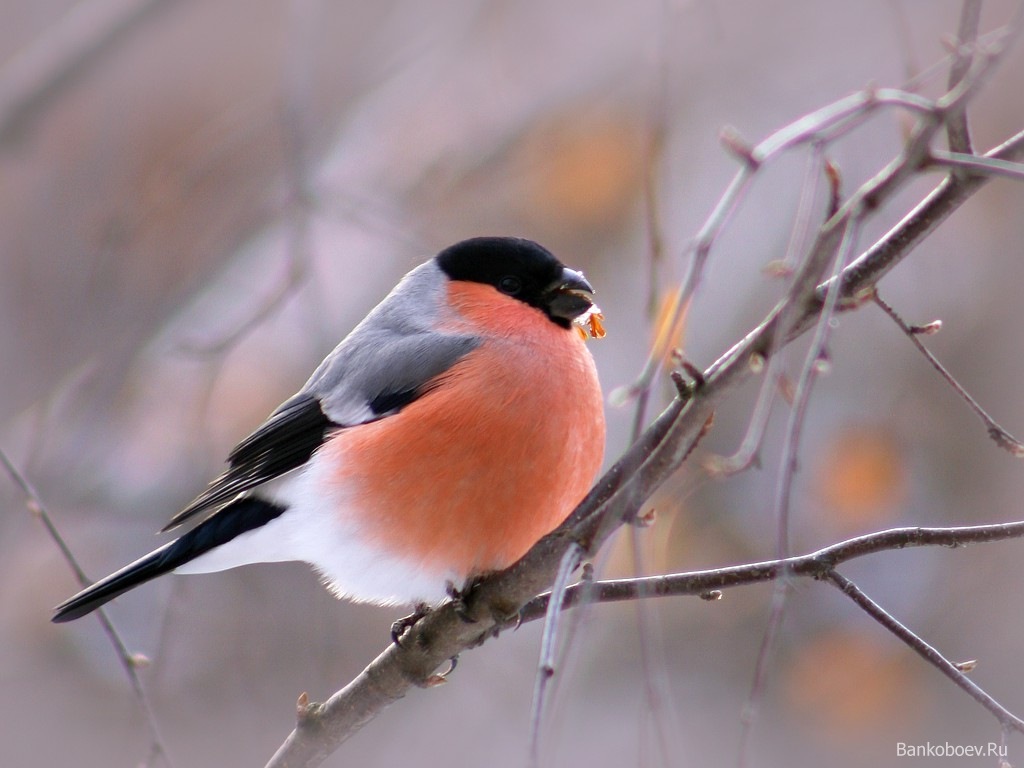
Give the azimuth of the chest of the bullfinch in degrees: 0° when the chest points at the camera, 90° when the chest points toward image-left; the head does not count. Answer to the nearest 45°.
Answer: approximately 270°
